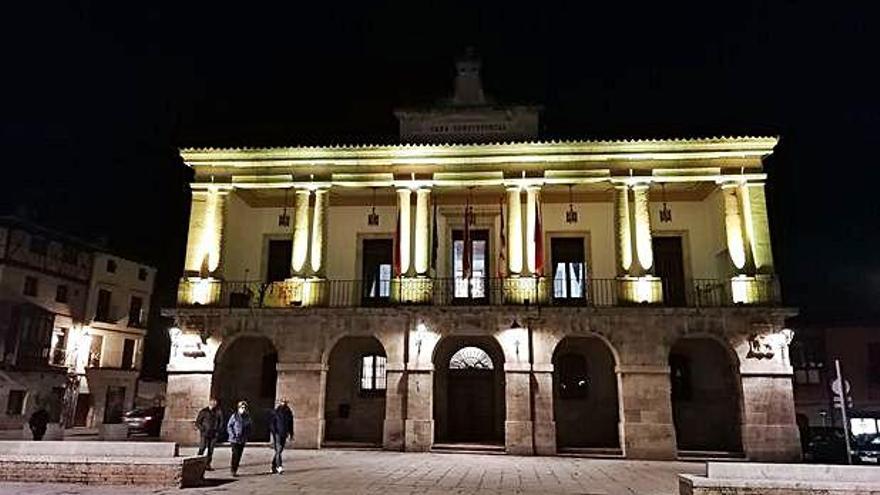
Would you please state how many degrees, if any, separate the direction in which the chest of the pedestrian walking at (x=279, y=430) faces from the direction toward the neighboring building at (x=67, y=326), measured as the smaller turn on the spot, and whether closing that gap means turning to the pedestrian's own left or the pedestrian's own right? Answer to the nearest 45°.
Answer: approximately 135° to the pedestrian's own right

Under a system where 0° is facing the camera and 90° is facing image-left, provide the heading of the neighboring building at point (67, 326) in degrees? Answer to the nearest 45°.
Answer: approximately 315°

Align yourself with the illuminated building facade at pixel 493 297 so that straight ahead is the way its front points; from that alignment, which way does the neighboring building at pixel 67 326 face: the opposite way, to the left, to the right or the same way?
to the left
